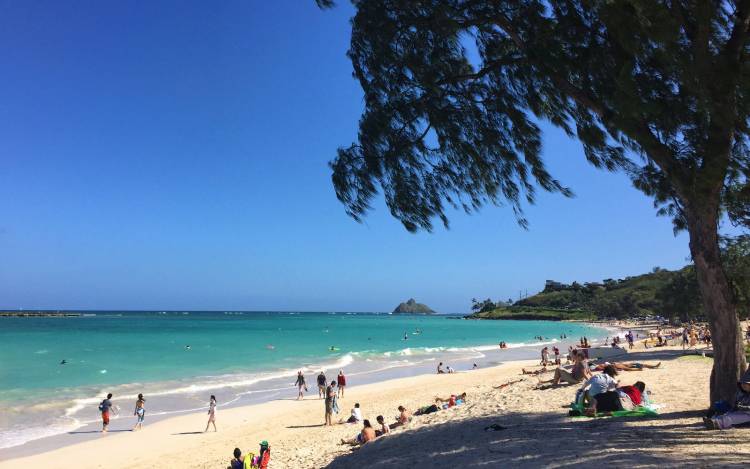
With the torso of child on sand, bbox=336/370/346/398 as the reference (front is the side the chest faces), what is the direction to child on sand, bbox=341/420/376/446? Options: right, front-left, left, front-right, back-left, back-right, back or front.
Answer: front

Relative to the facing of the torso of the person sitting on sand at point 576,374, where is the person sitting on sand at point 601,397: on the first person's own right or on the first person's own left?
on the first person's own left

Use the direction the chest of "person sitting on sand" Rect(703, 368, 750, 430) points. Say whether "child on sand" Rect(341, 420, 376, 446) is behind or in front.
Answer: in front

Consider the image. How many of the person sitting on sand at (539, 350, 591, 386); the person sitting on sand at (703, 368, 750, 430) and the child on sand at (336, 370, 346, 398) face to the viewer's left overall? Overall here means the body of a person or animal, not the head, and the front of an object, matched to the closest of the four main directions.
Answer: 2

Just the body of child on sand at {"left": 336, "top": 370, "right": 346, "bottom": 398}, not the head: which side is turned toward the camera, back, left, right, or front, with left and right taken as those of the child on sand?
back

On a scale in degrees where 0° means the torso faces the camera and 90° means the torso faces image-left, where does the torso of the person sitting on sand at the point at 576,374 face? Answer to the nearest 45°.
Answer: approximately 90°

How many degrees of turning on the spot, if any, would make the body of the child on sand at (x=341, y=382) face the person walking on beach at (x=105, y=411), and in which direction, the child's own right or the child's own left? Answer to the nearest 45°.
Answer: approximately 135° to the child's own left

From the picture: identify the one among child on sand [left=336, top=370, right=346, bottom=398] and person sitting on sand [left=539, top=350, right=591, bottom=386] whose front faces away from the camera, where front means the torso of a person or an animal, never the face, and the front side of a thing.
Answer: the child on sand

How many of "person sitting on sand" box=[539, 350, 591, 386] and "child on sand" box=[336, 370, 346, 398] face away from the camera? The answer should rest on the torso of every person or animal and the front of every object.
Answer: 1

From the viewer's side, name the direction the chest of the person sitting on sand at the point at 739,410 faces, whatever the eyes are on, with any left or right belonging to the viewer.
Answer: facing to the left of the viewer

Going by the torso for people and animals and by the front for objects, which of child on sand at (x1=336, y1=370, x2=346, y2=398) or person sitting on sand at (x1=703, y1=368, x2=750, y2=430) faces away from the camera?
the child on sand

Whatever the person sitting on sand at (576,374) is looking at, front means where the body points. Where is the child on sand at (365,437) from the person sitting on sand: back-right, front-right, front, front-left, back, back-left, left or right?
front-left
